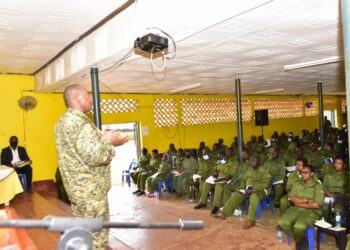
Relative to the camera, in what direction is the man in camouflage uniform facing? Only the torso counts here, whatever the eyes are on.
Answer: to the viewer's right

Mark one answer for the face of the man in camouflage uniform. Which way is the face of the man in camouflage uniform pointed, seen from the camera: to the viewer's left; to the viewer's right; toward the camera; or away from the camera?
to the viewer's right

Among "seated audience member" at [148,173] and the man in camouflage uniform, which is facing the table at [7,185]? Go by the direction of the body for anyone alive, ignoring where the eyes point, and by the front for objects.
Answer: the seated audience member

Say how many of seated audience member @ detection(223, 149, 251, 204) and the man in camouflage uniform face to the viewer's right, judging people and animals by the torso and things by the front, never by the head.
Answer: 1

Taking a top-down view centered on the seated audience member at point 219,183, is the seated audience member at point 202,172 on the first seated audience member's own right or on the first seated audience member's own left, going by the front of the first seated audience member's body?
on the first seated audience member's own right

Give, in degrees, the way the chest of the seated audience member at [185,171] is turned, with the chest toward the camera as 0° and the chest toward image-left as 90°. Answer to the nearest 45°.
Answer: approximately 45°

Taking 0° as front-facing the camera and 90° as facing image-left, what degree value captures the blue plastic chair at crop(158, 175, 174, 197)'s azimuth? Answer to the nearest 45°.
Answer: approximately 45°

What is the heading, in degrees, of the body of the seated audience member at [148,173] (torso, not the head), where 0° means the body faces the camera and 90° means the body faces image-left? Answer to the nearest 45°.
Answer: approximately 45°
